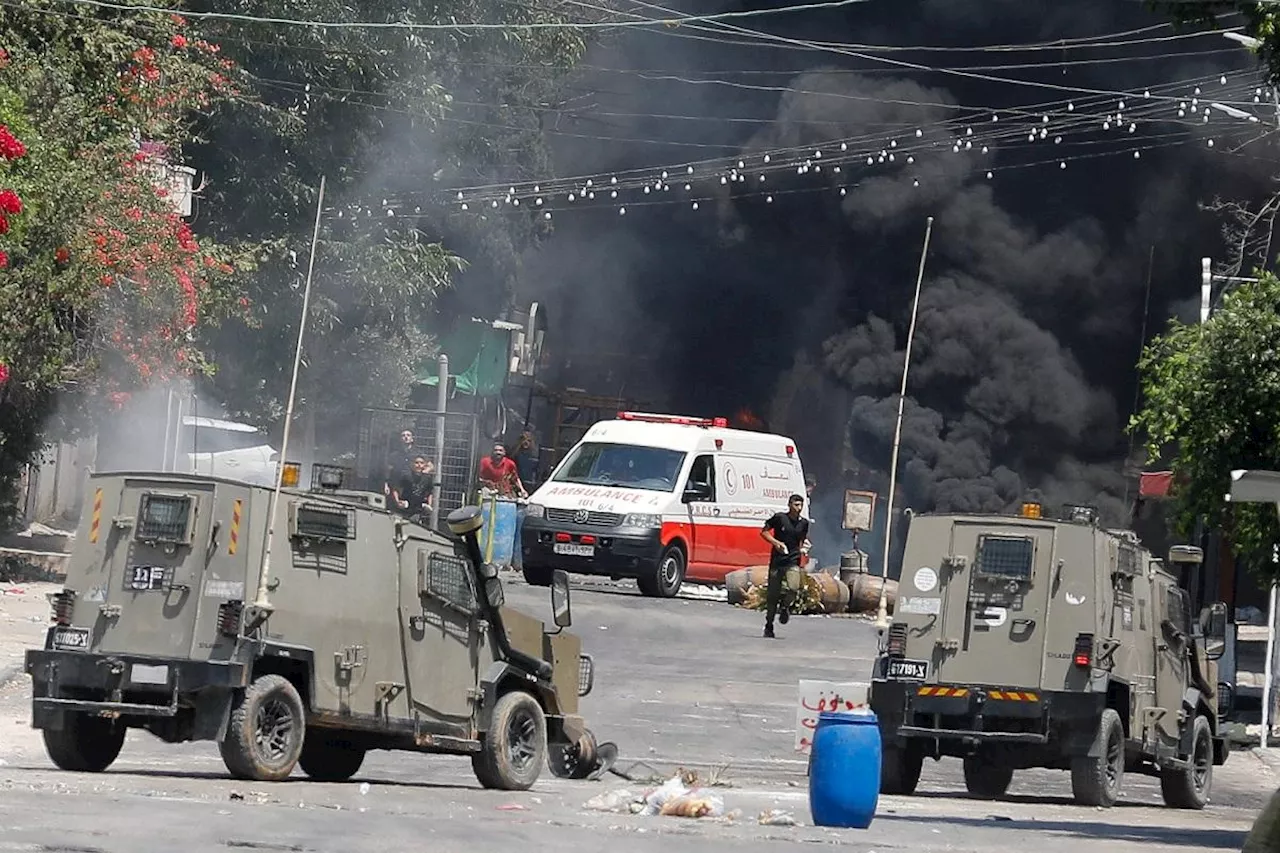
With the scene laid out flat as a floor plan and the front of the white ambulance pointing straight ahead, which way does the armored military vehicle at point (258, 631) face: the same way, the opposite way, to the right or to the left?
the opposite way

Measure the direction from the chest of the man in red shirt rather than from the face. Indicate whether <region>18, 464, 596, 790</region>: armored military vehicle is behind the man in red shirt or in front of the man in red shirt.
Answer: in front

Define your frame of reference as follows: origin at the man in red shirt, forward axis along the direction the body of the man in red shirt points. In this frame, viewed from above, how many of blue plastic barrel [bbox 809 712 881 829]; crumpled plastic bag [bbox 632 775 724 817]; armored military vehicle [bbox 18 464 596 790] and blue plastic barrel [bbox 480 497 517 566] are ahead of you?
4

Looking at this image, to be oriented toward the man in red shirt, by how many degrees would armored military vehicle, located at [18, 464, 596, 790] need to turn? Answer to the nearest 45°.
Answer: approximately 45° to its left

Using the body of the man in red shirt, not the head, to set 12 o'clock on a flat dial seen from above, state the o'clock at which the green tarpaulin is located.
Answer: The green tarpaulin is roughly at 6 o'clock from the man in red shirt.

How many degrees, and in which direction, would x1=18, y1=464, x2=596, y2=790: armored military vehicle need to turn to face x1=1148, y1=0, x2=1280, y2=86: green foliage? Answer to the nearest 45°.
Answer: approximately 45° to its right

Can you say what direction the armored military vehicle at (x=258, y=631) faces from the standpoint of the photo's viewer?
facing away from the viewer and to the right of the viewer

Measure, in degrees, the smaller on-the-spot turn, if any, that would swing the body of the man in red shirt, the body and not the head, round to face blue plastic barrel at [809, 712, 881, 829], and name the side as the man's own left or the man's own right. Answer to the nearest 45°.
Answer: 0° — they already face it

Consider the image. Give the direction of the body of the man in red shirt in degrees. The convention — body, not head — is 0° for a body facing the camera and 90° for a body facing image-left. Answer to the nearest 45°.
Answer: approximately 0°

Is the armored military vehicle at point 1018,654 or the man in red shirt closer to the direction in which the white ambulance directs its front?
the armored military vehicle

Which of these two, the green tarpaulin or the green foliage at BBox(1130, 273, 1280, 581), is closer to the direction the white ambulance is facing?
the green foliage

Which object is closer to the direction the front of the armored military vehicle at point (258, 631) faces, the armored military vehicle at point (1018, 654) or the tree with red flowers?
the armored military vehicle

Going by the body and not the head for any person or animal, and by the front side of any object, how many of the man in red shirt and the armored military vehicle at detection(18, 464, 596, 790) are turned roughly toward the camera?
1

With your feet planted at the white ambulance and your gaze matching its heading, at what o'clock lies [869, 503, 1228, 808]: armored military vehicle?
The armored military vehicle is roughly at 10 o'clock from the white ambulance.
